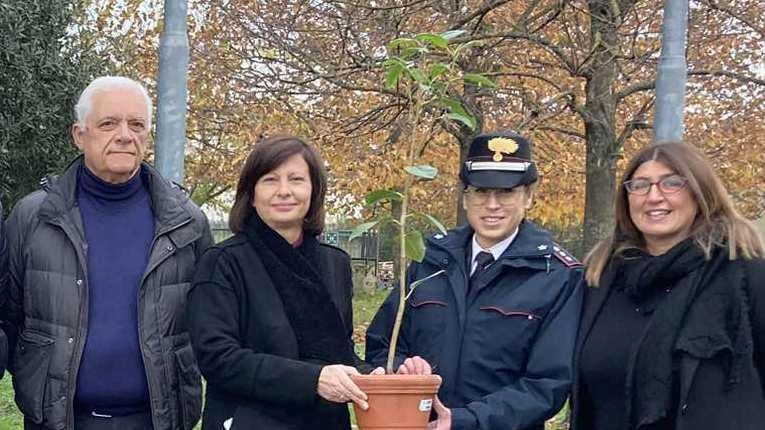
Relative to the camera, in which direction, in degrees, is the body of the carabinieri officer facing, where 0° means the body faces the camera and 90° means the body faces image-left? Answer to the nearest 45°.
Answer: approximately 45°

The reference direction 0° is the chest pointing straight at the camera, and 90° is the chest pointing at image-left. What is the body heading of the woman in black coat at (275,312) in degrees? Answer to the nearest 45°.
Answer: approximately 315°

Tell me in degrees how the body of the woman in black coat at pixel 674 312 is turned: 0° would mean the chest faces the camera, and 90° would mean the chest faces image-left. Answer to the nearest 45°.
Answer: approximately 45°

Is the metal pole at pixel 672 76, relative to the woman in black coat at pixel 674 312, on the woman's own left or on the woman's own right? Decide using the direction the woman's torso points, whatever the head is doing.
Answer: on the woman's own right

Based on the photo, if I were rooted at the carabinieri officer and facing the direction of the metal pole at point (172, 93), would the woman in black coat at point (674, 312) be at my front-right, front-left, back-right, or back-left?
back-right

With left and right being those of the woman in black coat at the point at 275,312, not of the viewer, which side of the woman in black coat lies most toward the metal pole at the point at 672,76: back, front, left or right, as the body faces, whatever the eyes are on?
left

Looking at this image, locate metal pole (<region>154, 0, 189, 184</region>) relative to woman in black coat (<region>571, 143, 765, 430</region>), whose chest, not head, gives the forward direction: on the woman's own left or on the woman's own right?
on the woman's own right
